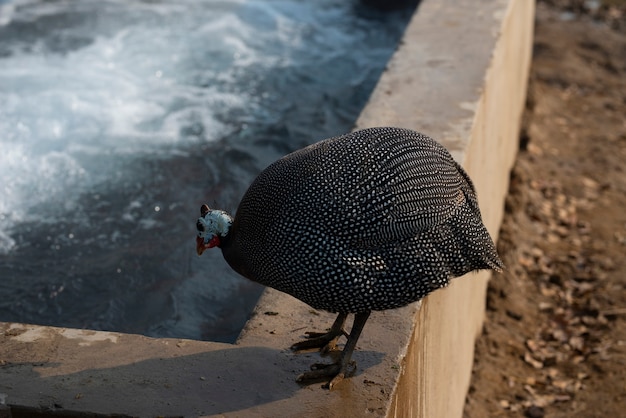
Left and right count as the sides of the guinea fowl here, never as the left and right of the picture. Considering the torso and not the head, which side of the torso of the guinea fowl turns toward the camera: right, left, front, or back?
left
